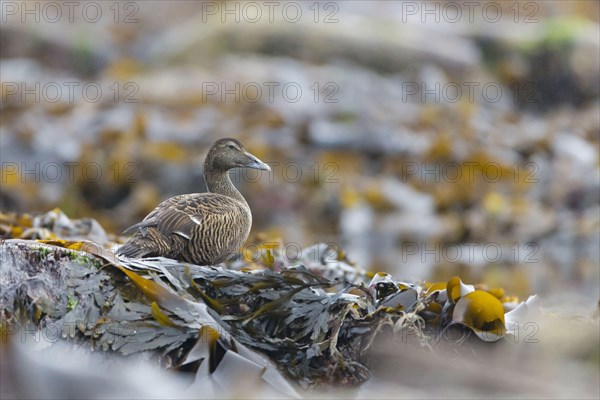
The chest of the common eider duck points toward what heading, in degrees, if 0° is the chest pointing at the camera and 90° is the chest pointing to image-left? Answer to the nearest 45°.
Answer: approximately 270°
